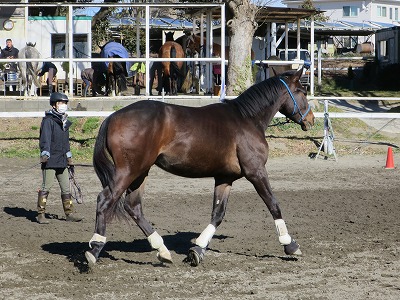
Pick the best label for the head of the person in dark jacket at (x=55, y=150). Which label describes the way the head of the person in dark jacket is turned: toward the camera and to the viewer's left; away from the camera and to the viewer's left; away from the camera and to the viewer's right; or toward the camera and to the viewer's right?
toward the camera and to the viewer's right

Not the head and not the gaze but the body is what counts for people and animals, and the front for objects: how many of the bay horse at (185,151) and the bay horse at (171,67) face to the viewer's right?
1

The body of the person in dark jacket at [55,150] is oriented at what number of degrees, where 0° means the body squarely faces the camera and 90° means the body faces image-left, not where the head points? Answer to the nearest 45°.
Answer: approximately 315°

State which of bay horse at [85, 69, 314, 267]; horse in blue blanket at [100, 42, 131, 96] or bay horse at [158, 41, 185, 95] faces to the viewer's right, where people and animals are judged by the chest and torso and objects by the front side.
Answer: bay horse at [85, 69, 314, 267]

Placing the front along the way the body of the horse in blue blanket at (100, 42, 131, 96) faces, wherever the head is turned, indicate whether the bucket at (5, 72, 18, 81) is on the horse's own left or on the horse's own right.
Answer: on the horse's own left

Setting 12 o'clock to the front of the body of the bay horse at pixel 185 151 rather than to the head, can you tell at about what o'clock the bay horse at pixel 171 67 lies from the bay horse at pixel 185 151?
the bay horse at pixel 171 67 is roughly at 9 o'clock from the bay horse at pixel 185 151.
